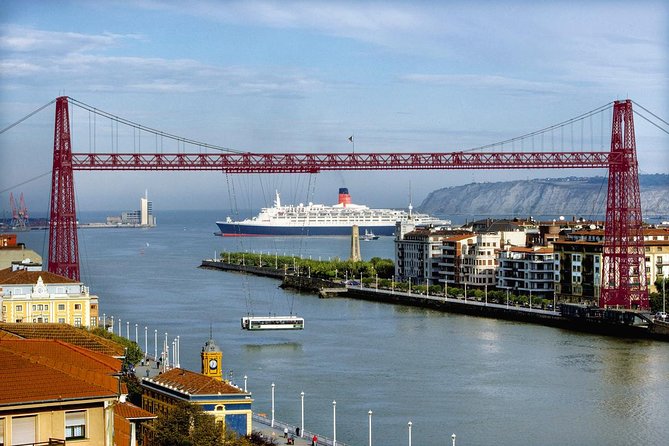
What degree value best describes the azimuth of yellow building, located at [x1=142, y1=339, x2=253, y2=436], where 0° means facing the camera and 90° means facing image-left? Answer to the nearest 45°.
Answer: approximately 315°

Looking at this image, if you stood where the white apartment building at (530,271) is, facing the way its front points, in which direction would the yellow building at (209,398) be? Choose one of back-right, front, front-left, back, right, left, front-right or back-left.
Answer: front-left

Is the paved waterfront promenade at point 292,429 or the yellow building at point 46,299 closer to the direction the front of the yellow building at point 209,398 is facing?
the paved waterfront promenade

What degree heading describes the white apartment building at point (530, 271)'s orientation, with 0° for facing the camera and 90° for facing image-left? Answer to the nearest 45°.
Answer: approximately 45°

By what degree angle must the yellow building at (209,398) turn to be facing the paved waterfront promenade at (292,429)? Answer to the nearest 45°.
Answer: approximately 90° to its left

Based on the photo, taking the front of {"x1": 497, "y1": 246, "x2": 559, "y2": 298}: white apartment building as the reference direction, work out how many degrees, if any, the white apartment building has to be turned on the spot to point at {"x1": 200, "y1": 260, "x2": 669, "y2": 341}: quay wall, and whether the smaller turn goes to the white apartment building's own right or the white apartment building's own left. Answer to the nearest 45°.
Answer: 0° — it already faces it

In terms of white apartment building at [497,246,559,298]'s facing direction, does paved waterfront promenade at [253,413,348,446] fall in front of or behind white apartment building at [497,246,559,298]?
in front

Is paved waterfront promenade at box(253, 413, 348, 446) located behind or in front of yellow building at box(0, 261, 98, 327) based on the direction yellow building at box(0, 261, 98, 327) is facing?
in front

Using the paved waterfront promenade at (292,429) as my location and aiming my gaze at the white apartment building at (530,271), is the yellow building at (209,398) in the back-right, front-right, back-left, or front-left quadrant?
back-left

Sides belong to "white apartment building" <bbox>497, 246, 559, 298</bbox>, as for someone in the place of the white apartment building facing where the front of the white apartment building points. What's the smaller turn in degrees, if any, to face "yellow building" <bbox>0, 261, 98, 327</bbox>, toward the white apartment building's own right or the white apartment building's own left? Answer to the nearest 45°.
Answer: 0° — it already faces it
